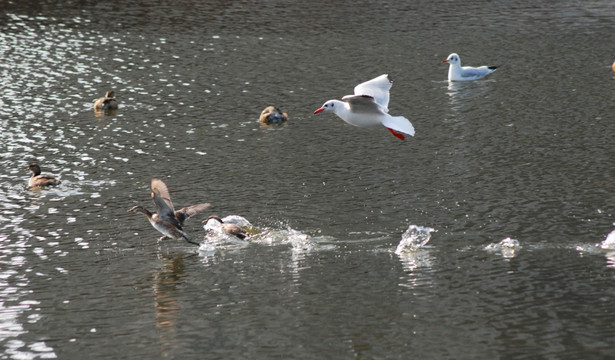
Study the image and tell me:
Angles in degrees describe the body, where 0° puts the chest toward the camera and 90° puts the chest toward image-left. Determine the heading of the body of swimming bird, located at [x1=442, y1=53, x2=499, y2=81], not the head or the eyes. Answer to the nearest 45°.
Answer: approximately 90°

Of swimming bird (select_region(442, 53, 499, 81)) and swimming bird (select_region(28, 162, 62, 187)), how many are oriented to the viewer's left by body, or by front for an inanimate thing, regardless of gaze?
2

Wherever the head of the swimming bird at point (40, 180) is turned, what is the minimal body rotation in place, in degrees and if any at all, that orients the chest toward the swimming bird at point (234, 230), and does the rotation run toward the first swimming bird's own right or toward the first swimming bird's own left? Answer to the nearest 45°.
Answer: approximately 135° to the first swimming bird's own left

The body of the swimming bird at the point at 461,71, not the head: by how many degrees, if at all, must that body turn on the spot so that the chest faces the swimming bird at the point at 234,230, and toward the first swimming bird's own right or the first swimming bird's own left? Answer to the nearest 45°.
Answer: approximately 90° to the first swimming bird's own left

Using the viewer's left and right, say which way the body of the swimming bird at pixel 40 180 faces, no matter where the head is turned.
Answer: facing to the left of the viewer

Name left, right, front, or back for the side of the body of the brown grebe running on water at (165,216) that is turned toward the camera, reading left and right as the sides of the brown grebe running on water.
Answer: left
